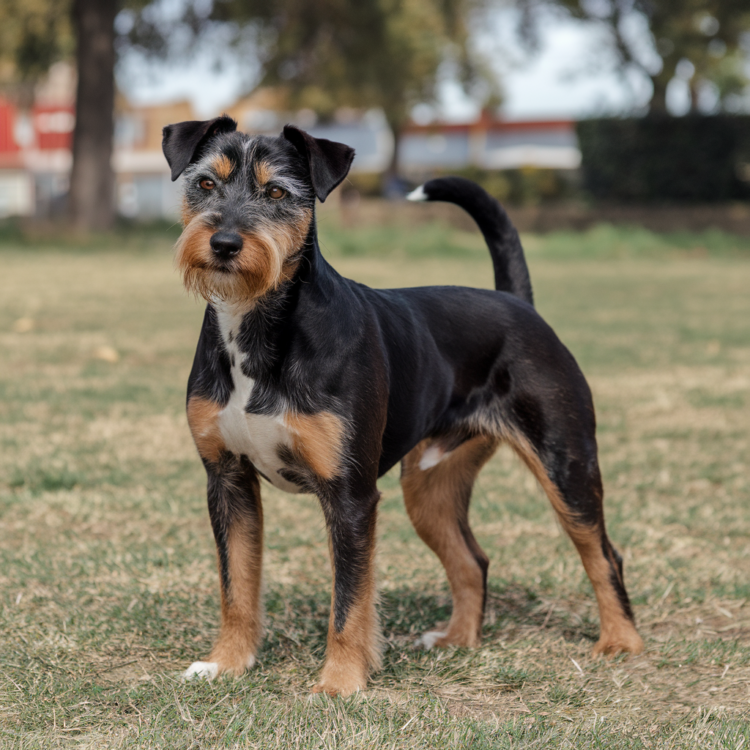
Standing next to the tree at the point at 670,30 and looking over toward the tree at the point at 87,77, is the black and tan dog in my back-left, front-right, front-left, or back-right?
front-left

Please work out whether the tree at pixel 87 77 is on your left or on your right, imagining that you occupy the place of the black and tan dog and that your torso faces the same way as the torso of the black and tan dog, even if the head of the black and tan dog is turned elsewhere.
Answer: on your right

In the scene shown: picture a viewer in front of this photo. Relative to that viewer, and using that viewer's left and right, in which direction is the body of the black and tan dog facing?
facing the viewer and to the left of the viewer

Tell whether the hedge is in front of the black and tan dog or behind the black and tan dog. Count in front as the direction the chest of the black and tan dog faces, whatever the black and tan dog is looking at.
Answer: behind

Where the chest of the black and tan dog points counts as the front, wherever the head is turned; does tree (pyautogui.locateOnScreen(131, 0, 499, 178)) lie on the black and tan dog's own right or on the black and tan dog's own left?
on the black and tan dog's own right

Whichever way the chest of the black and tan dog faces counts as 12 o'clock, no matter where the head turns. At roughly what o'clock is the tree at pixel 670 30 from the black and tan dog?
The tree is roughly at 5 o'clock from the black and tan dog.
